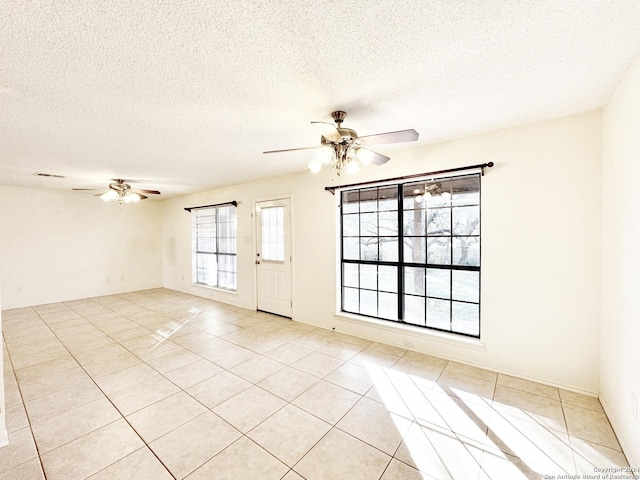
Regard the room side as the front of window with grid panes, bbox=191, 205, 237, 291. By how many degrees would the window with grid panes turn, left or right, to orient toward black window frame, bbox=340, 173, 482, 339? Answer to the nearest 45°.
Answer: approximately 90° to its left

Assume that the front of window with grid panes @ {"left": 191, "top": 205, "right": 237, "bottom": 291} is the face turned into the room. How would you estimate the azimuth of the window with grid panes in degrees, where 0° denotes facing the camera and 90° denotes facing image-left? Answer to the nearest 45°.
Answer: approximately 45°
